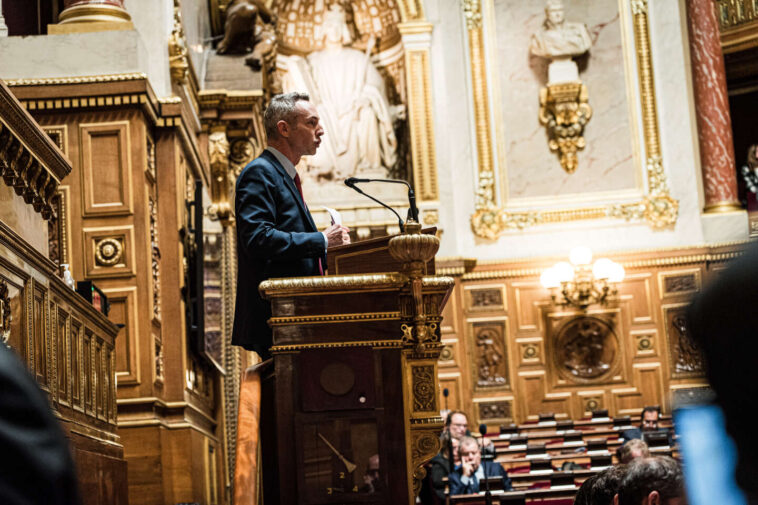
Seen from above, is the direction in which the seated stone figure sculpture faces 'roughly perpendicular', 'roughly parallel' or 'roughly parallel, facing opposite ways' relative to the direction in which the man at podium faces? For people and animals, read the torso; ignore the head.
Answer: roughly perpendicular

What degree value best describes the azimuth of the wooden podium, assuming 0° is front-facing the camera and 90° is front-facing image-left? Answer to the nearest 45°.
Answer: approximately 270°

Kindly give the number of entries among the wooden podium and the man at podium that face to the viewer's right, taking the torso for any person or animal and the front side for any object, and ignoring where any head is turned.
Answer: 2

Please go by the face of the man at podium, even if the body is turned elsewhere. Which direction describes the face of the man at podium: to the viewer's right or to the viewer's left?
to the viewer's right

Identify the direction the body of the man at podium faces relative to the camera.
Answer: to the viewer's right

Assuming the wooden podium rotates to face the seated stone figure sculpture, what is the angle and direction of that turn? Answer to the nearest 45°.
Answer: approximately 90° to its left

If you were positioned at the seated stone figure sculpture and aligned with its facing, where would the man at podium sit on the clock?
The man at podium is roughly at 12 o'clock from the seated stone figure sculpture.
